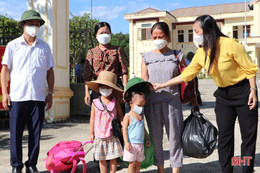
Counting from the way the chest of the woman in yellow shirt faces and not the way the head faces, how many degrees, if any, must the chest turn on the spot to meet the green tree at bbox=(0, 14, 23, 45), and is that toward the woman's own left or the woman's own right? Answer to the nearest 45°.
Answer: approximately 90° to the woman's own right

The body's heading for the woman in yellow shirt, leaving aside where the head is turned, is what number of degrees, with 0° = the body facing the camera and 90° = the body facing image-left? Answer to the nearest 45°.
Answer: approximately 45°

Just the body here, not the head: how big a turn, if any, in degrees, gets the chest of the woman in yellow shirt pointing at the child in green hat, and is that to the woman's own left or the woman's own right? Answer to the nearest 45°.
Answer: approximately 45° to the woman's own right

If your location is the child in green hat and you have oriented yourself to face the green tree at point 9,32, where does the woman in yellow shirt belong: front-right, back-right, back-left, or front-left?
back-right

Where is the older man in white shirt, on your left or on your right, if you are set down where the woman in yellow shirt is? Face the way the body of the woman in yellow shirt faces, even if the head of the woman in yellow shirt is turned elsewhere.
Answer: on your right

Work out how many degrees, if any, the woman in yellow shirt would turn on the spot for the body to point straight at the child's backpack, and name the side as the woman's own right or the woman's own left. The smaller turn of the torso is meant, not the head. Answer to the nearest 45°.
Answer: approximately 45° to the woman's own right
